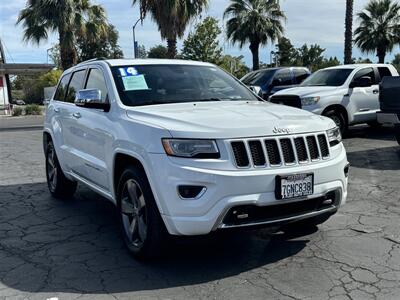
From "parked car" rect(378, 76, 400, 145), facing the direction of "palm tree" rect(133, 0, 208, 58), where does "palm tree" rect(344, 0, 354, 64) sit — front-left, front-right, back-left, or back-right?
front-right

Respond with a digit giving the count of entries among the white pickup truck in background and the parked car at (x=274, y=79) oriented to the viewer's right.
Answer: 0

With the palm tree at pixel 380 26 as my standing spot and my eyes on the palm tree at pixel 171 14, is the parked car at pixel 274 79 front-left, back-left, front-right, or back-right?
front-left

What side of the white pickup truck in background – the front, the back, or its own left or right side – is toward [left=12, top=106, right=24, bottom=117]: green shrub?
right

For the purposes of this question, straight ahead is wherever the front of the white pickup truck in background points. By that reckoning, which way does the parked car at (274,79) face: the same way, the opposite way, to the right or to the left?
the same way

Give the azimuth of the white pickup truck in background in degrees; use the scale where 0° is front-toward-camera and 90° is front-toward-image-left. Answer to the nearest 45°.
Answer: approximately 45°

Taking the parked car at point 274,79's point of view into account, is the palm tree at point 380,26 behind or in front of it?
behind

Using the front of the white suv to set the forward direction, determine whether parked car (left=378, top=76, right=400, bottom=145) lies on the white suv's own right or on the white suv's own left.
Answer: on the white suv's own left

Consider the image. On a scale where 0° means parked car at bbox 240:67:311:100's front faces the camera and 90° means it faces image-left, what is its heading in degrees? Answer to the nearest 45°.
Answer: approximately 45°

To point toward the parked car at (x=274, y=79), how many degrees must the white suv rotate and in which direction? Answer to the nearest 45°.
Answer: approximately 135° to its left

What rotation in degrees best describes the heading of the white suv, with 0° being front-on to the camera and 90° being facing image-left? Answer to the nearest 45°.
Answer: approximately 315°

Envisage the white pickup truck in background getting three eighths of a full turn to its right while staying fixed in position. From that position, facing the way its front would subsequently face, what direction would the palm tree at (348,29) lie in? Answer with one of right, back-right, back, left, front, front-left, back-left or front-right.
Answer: front

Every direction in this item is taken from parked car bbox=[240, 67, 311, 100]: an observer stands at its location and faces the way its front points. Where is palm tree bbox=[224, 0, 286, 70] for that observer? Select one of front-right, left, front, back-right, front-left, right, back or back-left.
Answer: back-right

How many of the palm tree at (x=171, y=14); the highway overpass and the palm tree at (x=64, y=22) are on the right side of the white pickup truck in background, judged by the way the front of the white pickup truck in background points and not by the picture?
3

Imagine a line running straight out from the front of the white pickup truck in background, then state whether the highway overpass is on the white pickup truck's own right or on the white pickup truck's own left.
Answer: on the white pickup truck's own right

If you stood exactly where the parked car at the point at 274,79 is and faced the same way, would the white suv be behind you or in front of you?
in front

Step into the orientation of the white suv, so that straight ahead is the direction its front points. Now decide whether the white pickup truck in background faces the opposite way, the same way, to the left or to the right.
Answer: to the right

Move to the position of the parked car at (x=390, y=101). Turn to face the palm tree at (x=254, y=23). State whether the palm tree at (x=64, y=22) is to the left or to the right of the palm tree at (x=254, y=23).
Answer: left

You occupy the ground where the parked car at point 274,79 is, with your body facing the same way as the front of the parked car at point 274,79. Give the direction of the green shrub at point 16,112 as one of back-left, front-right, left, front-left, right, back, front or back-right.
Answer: right

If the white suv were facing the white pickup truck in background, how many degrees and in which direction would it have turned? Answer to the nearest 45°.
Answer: approximately 90° to its left

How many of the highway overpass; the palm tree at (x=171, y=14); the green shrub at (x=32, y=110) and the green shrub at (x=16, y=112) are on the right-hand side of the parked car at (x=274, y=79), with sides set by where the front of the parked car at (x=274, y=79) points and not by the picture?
4

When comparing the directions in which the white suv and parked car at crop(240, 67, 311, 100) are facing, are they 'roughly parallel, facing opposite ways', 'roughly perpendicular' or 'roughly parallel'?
roughly perpendicular
